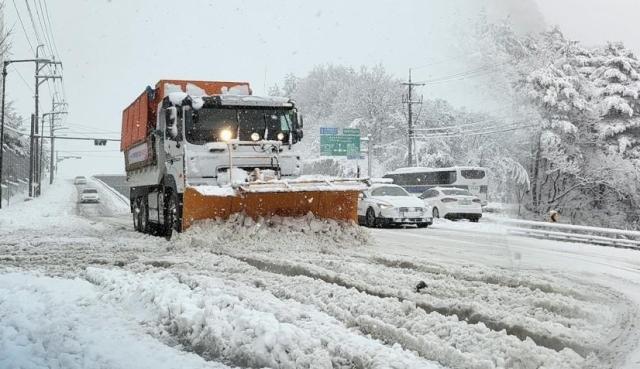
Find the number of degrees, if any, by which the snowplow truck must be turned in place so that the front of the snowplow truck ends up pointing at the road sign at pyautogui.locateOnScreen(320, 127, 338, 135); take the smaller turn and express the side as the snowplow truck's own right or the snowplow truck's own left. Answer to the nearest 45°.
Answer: approximately 135° to the snowplow truck's own left

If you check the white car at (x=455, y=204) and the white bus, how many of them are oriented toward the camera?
0

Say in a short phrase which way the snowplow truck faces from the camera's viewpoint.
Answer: facing the viewer and to the right of the viewer

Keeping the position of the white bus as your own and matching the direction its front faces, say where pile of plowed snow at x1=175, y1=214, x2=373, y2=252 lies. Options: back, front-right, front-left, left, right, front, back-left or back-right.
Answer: back-left

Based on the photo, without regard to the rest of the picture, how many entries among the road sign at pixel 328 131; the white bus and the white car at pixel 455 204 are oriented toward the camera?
1

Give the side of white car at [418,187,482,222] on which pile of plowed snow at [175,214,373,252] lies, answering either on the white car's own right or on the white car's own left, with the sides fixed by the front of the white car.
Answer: on the white car's own left

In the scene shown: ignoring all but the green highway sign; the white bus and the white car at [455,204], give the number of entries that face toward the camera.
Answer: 1

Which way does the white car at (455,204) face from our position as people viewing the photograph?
facing away from the viewer and to the left of the viewer
